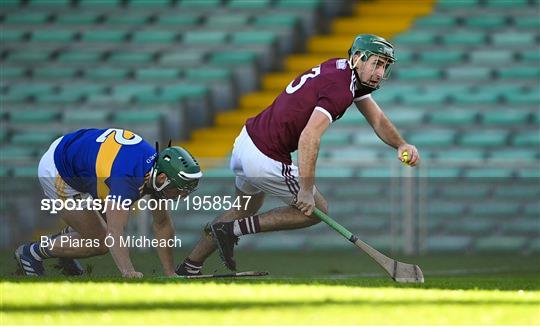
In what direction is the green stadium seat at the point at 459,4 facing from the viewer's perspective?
toward the camera

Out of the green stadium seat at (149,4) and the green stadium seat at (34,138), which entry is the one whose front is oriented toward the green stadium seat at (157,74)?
the green stadium seat at (149,4)

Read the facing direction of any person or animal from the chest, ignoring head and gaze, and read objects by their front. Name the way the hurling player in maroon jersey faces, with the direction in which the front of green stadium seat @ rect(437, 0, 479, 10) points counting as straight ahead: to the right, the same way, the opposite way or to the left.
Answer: to the left

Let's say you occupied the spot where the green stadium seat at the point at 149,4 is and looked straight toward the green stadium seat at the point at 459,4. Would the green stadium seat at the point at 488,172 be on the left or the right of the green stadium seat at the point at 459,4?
right

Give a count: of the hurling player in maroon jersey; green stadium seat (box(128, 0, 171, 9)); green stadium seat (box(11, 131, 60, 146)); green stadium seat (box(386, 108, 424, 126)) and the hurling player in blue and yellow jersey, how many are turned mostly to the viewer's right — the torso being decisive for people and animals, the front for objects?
2

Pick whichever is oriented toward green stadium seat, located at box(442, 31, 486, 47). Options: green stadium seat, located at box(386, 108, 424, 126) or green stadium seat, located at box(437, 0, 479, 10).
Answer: green stadium seat, located at box(437, 0, 479, 10)

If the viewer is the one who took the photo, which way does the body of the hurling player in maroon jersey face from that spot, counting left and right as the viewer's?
facing to the right of the viewer

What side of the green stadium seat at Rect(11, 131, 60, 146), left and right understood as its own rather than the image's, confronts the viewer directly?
front

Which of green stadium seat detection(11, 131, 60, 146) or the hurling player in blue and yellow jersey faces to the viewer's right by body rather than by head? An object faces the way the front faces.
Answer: the hurling player in blue and yellow jersey

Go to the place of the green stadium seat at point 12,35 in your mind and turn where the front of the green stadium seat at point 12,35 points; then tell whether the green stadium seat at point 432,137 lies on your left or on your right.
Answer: on your left

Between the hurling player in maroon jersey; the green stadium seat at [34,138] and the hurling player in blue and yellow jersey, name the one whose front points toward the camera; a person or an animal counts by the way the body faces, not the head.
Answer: the green stadium seat

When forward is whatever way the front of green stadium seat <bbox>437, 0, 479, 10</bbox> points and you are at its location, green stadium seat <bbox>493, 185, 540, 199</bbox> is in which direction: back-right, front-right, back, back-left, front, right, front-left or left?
front

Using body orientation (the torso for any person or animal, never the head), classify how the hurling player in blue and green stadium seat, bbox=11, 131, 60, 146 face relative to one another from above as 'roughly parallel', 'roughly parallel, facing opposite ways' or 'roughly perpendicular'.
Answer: roughly perpendicular
